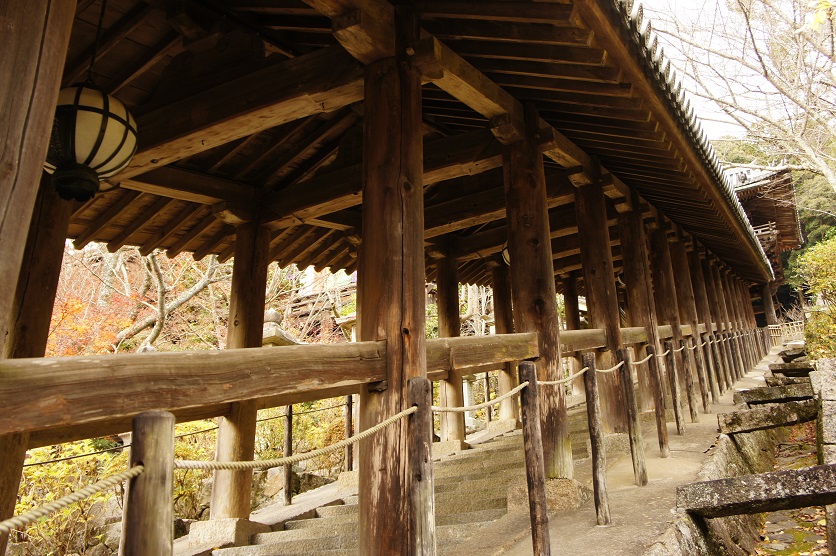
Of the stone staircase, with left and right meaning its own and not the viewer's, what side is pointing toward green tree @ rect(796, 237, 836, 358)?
back

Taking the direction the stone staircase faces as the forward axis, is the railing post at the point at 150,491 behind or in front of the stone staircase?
in front

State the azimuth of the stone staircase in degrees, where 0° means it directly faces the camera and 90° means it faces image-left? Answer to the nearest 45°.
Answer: approximately 45°

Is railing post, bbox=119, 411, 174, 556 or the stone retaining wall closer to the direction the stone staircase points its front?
the railing post
